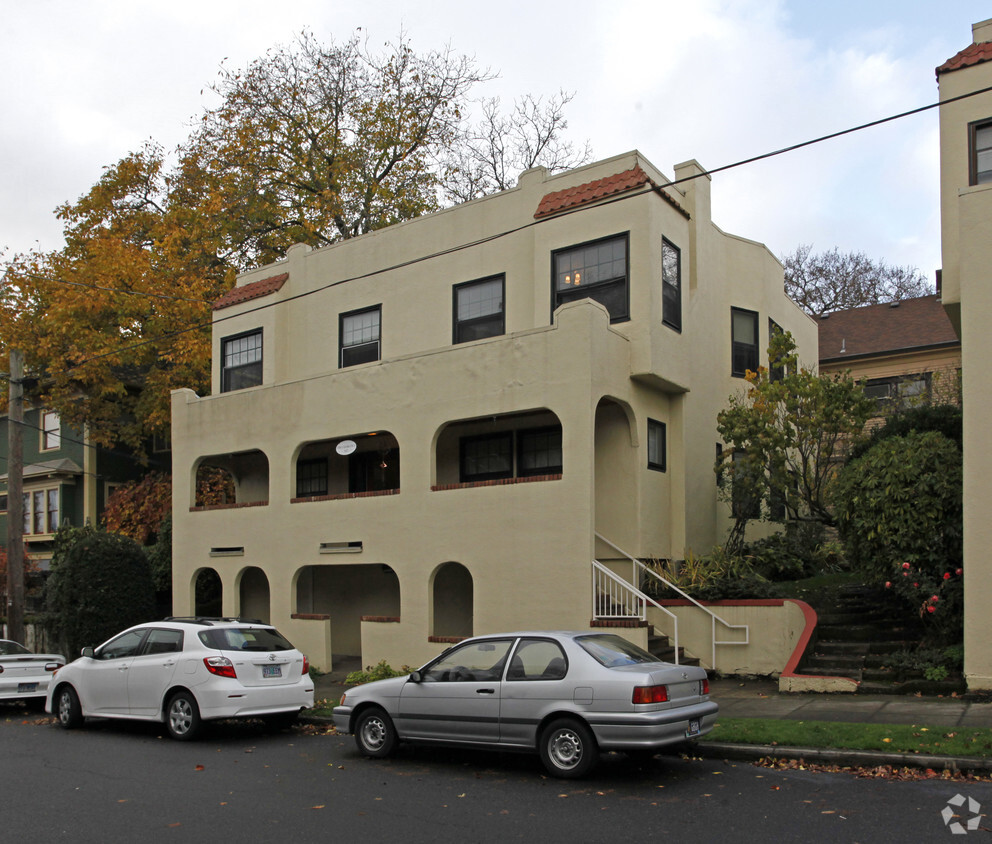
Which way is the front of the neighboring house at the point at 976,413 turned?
toward the camera

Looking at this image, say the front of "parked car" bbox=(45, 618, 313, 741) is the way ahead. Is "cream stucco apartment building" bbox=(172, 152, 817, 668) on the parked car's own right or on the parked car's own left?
on the parked car's own right

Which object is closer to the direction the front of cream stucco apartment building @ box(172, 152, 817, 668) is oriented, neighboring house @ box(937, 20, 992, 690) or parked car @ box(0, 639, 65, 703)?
the parked car

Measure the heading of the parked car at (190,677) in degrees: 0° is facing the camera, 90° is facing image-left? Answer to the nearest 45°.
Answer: approximately 135°

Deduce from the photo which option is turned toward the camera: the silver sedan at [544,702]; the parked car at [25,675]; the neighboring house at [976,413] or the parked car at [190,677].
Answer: the neighboring house

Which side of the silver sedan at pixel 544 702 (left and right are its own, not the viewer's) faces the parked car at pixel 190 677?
front

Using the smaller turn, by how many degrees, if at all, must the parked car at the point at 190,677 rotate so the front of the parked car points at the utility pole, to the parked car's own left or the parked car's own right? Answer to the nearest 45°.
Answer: approximately 45° to the parked car's own right

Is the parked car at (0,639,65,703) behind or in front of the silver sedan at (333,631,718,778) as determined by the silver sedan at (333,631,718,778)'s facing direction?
in front

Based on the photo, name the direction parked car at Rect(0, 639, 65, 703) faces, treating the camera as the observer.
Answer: facing away from the viewer and to the left of the viewer

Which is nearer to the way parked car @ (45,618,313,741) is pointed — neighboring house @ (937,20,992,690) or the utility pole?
the utility pole

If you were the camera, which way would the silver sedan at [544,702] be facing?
facing away from the viewer and to the left of the viewer

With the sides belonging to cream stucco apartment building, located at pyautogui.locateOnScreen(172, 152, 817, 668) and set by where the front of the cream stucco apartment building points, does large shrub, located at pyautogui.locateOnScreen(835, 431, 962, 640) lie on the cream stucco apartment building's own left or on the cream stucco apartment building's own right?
on the cream stucco apartment building's own left
